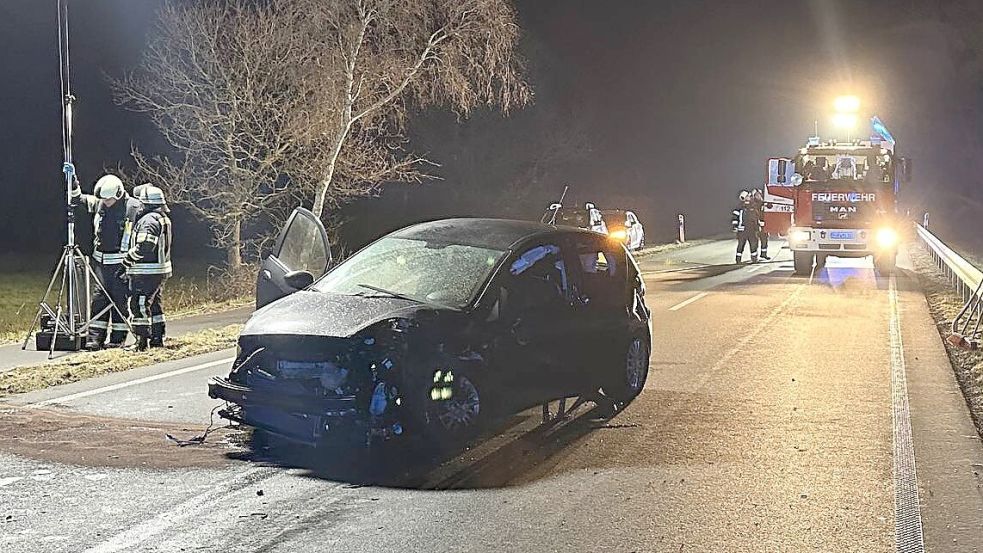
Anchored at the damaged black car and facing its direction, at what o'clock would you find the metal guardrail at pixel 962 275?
The metal guardrail is roughly at 6 o'clock from the damaged black car.

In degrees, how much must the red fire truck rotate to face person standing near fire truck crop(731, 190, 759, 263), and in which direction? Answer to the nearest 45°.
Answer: approximately 135° to its right

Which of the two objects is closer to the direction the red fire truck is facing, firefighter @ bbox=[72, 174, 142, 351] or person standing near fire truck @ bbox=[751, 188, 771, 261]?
the firefighter

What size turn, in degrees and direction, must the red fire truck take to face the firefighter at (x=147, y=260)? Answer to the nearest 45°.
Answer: approximately 45° to its right

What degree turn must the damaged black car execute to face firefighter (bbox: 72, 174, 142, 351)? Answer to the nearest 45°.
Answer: approximately 90° to its right

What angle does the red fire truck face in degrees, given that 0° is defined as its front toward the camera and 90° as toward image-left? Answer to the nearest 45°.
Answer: approximately 0°

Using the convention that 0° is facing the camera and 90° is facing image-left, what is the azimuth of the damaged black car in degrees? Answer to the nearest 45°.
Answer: approximately 45°

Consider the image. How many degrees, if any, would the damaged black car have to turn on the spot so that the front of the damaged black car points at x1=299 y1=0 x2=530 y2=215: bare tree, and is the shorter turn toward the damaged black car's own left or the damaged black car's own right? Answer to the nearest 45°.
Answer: approximately 135° to the damaged black car's own right
